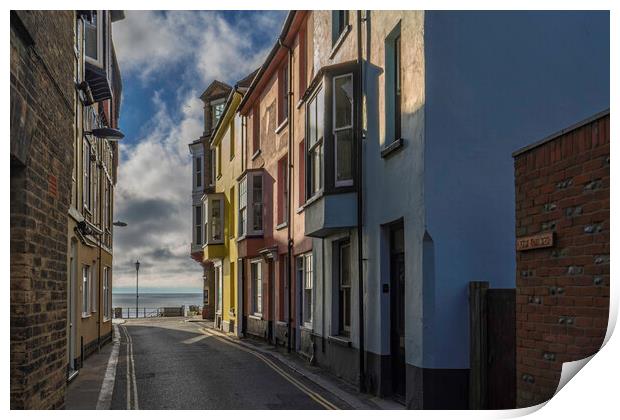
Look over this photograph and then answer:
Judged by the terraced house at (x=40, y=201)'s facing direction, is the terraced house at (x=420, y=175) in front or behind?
in front

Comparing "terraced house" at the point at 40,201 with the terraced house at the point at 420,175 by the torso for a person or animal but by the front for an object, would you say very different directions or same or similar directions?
very different directions

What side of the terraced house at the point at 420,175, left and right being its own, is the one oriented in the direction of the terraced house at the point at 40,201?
front

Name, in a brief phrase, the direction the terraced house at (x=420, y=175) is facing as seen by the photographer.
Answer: facing the viewer and to the left of the viewer

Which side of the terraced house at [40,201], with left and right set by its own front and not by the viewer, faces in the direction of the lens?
right

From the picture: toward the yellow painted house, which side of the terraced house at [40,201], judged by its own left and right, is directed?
left

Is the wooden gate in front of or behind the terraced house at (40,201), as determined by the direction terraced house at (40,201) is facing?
in front
